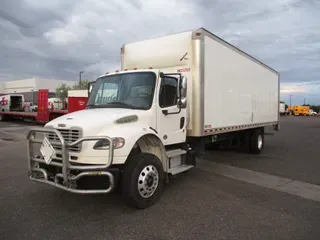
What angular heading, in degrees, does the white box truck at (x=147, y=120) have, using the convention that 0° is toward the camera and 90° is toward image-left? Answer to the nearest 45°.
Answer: approximately 45°

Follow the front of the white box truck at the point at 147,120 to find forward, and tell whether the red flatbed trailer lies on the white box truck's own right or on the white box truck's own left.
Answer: on the white box truck's own right
